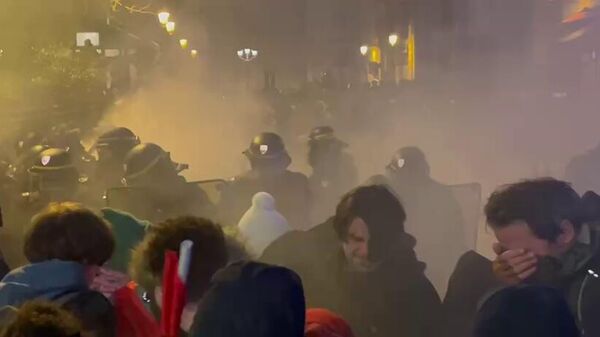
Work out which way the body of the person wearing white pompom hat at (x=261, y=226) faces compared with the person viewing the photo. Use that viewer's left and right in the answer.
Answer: facing away from the viewer

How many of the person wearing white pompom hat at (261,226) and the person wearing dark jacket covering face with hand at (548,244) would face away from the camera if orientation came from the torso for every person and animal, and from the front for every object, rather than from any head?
1

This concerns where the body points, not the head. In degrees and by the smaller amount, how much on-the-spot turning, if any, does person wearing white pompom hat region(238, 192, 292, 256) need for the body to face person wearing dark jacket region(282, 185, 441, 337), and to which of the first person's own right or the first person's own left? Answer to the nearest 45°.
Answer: approximately 135° to the first person's own right

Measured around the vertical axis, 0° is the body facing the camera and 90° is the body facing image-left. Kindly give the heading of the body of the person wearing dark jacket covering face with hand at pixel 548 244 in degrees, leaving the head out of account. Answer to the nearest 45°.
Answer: approximately 45°

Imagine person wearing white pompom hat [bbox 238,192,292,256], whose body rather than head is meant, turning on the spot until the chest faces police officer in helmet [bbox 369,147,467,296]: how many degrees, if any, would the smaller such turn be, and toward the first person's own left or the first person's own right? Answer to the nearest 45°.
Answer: approximately 45° to the first person's own right

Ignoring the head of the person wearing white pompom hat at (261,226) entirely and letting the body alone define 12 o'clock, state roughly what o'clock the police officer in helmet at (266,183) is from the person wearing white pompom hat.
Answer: The police officer in helmet is roughly at 12 o'clock from the person wearing white pompom hat.

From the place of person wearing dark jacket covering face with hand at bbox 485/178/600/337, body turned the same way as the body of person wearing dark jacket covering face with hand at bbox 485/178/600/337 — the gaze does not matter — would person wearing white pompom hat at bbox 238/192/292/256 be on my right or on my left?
on my right

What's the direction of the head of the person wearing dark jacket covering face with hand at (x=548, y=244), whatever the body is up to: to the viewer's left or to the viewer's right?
to the viewer's left

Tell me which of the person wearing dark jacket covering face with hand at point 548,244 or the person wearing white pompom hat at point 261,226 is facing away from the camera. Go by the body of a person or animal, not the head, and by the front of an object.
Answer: the person wearing white pompom hat at point 261,226
